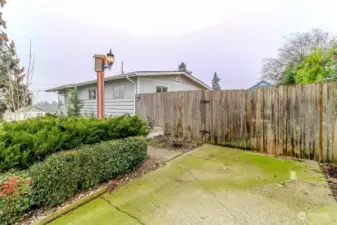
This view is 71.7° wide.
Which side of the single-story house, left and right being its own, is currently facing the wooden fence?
left

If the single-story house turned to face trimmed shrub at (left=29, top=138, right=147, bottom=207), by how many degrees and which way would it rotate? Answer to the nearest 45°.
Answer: approximately 45° to its left

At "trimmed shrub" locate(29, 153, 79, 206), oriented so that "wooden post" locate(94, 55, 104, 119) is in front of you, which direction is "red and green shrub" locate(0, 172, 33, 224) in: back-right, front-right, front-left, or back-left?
back-left

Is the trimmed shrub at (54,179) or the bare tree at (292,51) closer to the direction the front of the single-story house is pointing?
the trimmed shrub

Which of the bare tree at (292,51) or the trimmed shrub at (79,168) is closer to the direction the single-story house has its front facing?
the trimmed shrub

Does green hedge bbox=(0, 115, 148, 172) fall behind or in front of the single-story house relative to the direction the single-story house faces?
in front

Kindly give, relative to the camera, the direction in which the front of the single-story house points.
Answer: facing the viewer and to the left of the viewer

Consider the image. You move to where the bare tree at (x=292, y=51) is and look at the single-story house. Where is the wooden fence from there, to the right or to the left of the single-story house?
left

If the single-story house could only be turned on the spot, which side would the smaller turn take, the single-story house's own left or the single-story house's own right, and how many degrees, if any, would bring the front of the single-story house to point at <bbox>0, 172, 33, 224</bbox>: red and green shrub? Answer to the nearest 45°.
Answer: approximately 45° to the single-story house's own left

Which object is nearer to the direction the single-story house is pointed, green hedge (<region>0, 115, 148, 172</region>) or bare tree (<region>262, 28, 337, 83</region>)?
the green hedge

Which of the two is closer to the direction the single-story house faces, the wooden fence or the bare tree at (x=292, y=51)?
the wooden fence

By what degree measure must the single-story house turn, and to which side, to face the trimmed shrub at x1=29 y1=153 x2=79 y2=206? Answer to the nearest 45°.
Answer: approximately 45° to its left

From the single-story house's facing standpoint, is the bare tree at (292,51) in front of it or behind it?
behind
